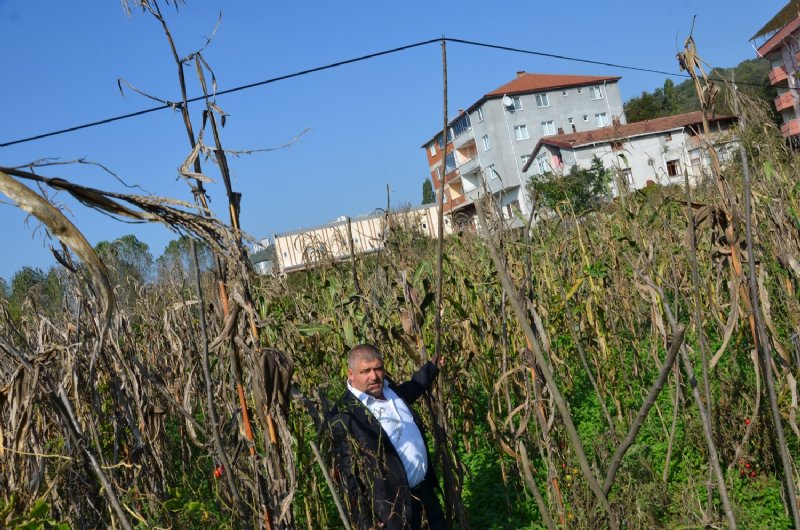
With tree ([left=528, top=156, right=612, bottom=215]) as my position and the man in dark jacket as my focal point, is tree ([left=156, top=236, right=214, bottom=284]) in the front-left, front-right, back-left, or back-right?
front-right

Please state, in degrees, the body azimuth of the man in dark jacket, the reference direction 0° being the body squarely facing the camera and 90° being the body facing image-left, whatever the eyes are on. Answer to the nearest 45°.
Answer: approximately 315°

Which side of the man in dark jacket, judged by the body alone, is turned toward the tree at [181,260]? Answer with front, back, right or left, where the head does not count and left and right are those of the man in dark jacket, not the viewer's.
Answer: back

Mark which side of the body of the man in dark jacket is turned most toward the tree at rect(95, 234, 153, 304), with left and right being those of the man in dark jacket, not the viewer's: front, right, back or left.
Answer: back

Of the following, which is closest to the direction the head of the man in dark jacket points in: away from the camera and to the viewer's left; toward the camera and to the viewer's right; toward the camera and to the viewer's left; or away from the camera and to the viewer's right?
toward the camera and to the viewer's right

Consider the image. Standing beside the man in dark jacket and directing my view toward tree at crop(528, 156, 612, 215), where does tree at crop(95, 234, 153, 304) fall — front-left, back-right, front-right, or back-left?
front-left

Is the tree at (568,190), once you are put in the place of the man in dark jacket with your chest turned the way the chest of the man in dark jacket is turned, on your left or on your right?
on your left
